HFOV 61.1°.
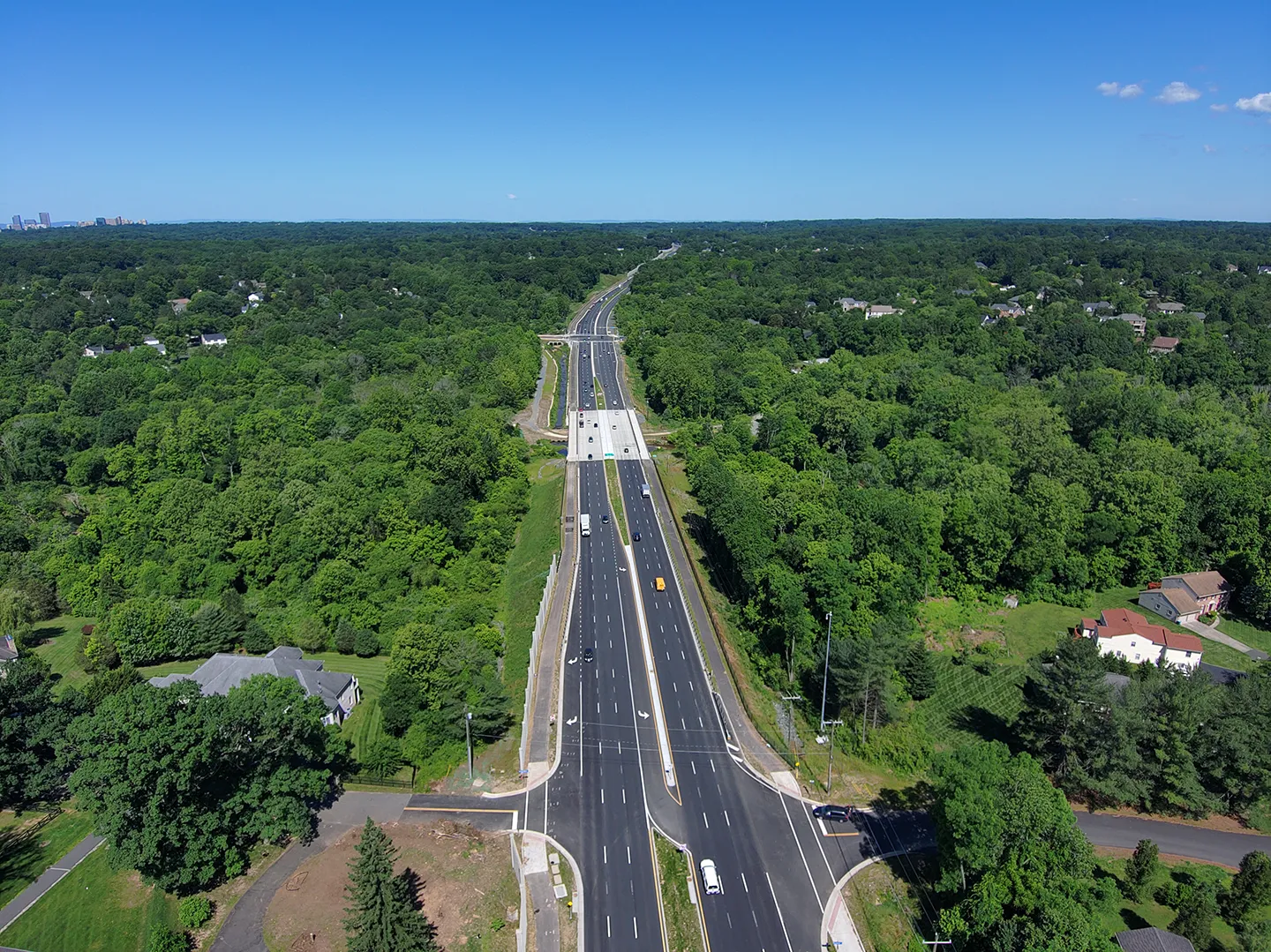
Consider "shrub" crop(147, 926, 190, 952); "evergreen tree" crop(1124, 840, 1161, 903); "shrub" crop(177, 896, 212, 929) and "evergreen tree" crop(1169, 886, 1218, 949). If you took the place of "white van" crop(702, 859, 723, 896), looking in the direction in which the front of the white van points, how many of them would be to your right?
2

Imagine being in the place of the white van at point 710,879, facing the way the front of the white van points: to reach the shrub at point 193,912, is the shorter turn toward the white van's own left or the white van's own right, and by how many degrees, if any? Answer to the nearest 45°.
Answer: approximately 90° to the white van's own left

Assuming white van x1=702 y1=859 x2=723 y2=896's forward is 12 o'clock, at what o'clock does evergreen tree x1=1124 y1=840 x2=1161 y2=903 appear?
The evergreen tree is roughly at 3 o'clock from the white van.

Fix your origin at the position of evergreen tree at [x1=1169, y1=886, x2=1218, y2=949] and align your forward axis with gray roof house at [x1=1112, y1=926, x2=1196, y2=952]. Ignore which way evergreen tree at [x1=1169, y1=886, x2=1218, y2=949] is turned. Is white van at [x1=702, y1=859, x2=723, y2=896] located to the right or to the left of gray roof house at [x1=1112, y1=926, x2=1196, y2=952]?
right

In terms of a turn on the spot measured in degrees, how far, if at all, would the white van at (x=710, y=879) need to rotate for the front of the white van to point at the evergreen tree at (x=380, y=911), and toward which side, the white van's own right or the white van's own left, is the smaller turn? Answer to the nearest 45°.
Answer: approximately 135° to the white van's own left

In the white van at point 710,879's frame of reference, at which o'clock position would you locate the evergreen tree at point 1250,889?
The evergreen tree is roughly at 3 o'clock from the white van.

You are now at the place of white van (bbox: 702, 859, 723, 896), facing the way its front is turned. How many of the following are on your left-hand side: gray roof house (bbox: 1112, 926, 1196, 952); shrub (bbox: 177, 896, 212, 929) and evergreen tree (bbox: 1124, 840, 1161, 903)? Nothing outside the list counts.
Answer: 1

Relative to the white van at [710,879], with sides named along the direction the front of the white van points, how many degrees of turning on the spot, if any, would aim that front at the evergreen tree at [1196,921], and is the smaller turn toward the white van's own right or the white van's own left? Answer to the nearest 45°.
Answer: approximately 90° to the white van's own right

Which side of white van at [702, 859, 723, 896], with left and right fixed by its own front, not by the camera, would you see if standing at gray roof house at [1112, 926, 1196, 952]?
right

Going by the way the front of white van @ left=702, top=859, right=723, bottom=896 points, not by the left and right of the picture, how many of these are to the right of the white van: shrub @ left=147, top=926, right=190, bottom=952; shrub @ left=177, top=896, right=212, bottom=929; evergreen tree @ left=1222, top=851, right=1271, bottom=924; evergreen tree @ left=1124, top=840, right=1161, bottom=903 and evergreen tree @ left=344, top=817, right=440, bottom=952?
2

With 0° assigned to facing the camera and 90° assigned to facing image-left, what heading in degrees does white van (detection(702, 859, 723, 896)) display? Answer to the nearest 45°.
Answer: approximately 180°
